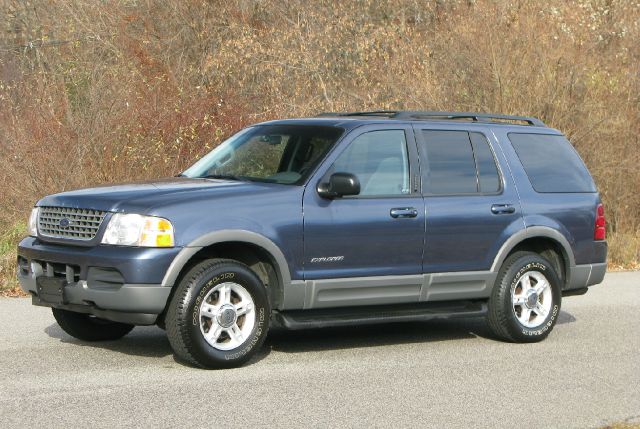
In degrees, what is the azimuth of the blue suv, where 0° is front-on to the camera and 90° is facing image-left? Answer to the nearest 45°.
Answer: approximately 45°
